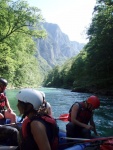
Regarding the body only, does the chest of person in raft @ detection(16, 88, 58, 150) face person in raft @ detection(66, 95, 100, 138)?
no

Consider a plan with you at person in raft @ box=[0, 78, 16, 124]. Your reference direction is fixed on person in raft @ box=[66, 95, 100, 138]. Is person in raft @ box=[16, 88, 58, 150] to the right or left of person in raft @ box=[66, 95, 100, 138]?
right

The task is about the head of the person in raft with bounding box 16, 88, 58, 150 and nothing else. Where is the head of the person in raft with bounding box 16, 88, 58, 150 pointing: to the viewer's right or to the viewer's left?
to the viewer's left

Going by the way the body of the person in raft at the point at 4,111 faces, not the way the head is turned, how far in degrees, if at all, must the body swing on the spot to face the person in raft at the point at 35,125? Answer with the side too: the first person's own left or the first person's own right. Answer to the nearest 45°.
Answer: approximately 45° to the first person's own right
